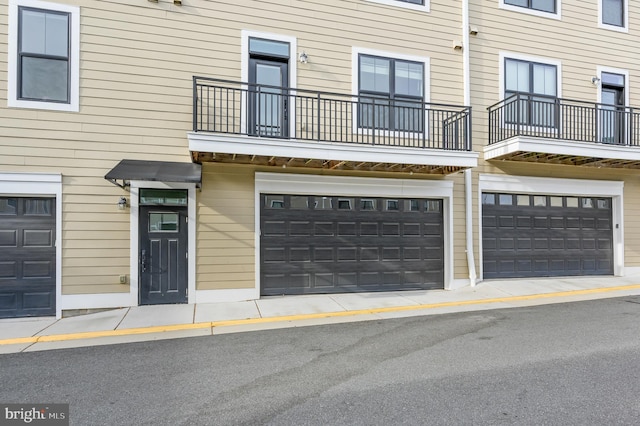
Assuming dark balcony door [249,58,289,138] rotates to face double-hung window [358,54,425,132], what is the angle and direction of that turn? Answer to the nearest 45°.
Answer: approximately 90° to its left

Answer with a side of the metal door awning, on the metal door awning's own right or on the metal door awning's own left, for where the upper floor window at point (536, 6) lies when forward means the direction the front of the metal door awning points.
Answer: on the metal door awning's own left

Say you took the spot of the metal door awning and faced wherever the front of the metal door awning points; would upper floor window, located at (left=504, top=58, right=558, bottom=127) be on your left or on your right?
on your left

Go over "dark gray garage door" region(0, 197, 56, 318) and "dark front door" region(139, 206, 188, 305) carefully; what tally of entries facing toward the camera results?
2

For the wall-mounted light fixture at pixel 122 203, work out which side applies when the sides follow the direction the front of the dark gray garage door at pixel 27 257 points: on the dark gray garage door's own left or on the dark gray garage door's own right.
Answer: on the dark gray garage door's own left

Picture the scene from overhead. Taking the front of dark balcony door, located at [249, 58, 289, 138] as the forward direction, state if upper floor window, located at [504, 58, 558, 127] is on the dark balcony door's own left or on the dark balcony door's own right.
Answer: on the dark balcony door's own left

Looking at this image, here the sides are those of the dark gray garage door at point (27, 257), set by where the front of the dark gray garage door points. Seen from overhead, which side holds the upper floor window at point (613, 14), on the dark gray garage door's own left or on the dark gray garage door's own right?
on the dark gray garage door's own left
